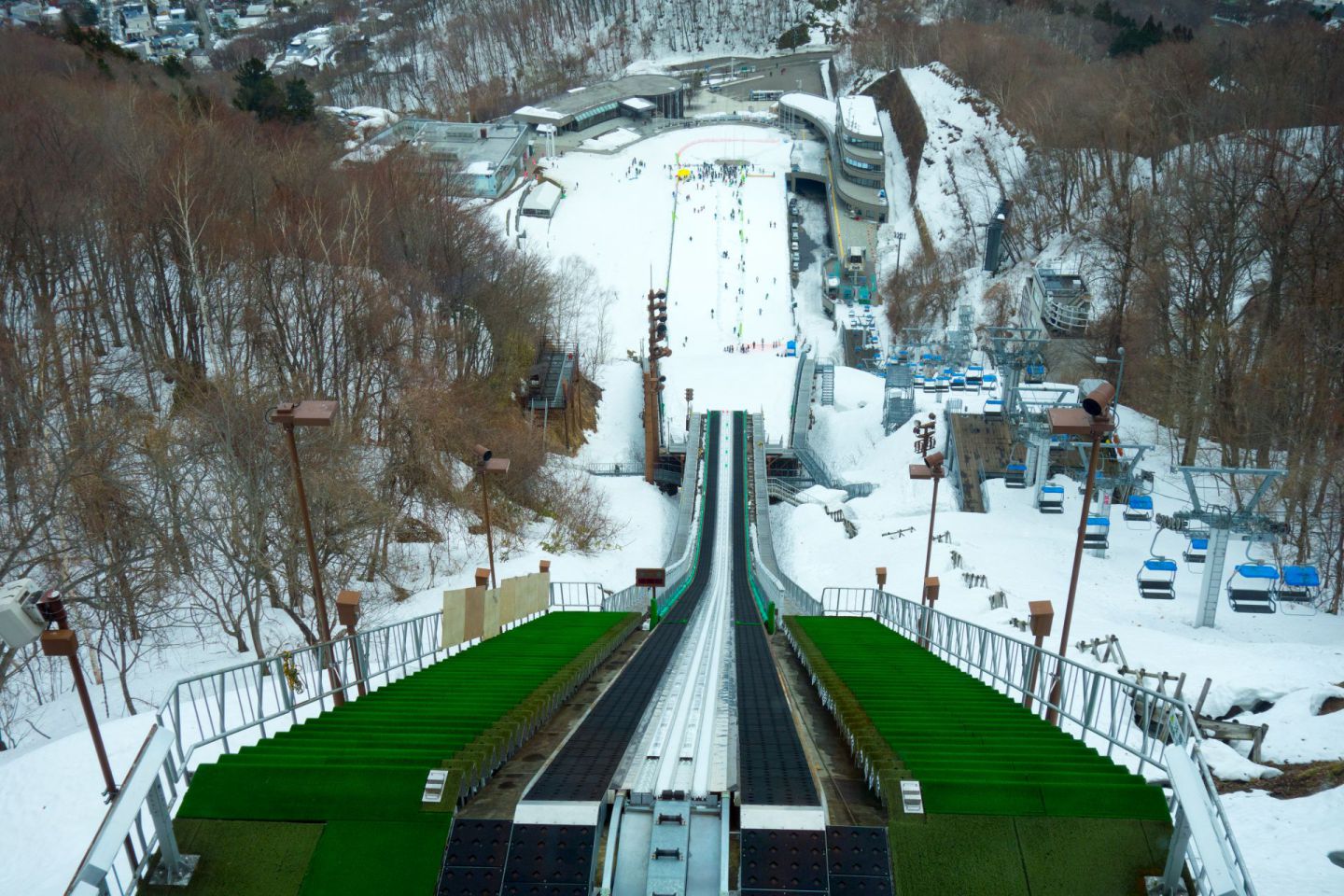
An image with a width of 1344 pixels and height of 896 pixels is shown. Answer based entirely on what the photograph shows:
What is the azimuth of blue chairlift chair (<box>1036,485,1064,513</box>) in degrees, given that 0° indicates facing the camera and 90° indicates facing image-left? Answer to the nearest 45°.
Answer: approximately 0°

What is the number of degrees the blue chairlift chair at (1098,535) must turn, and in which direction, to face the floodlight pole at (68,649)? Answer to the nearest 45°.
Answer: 0° — it already faces it

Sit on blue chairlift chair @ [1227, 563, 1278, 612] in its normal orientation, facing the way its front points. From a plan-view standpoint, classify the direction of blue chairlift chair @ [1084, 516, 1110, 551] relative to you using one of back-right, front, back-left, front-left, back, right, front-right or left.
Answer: back-right

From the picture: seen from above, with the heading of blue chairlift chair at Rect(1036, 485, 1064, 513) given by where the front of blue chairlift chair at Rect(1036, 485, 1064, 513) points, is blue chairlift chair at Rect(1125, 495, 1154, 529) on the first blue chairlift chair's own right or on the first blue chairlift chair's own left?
on the first blue chairlift chair's own left

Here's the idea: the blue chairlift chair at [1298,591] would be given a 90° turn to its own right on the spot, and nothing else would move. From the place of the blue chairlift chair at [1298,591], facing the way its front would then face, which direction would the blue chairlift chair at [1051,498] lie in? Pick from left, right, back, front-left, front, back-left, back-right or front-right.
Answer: front-right

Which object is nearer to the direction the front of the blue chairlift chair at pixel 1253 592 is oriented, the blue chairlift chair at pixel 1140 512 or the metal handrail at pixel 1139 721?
the metal handrail

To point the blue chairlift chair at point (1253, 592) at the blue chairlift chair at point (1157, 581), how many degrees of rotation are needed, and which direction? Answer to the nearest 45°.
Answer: approximately 90° to its right

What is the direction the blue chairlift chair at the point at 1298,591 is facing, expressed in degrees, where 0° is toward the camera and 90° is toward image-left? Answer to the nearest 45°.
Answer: approximately 0°

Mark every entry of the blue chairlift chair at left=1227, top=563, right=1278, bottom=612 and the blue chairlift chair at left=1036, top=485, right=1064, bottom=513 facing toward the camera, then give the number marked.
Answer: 2
